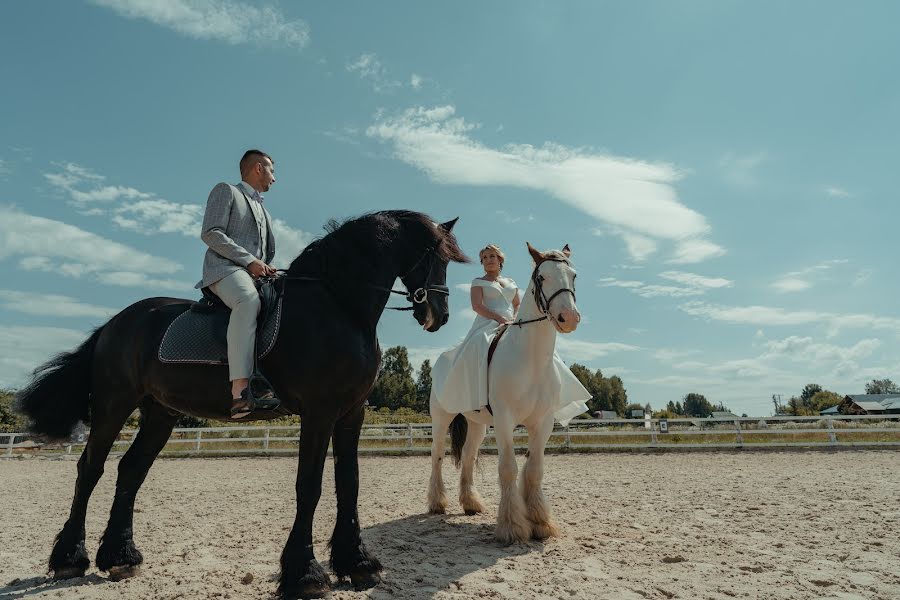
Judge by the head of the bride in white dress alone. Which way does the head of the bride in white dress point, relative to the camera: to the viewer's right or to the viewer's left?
to the viewer's left

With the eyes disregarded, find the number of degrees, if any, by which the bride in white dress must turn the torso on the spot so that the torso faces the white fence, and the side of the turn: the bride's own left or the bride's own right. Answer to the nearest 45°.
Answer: approximately 135° to the bride's own left

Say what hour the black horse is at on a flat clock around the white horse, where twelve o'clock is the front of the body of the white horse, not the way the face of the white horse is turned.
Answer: The black horse is roughly at 3 o'clock from the white horse.

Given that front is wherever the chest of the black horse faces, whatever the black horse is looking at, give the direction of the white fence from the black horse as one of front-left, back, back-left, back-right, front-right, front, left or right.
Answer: left

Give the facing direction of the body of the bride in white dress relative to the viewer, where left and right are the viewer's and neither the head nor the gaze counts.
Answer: facing the viewer and to the right of the viewer

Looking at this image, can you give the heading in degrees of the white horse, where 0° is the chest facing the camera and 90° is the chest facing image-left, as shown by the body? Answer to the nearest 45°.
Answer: approximately 315°

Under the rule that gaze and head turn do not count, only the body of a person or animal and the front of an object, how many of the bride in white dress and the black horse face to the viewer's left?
0

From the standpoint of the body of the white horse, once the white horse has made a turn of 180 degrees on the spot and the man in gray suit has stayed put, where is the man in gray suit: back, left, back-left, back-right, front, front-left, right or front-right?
left

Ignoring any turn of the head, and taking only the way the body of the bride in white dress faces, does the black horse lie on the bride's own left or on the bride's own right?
on the bride's own right

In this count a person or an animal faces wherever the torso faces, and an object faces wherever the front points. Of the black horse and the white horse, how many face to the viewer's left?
0

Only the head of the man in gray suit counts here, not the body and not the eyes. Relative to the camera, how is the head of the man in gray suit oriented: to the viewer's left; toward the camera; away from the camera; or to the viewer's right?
to the viewer's right
